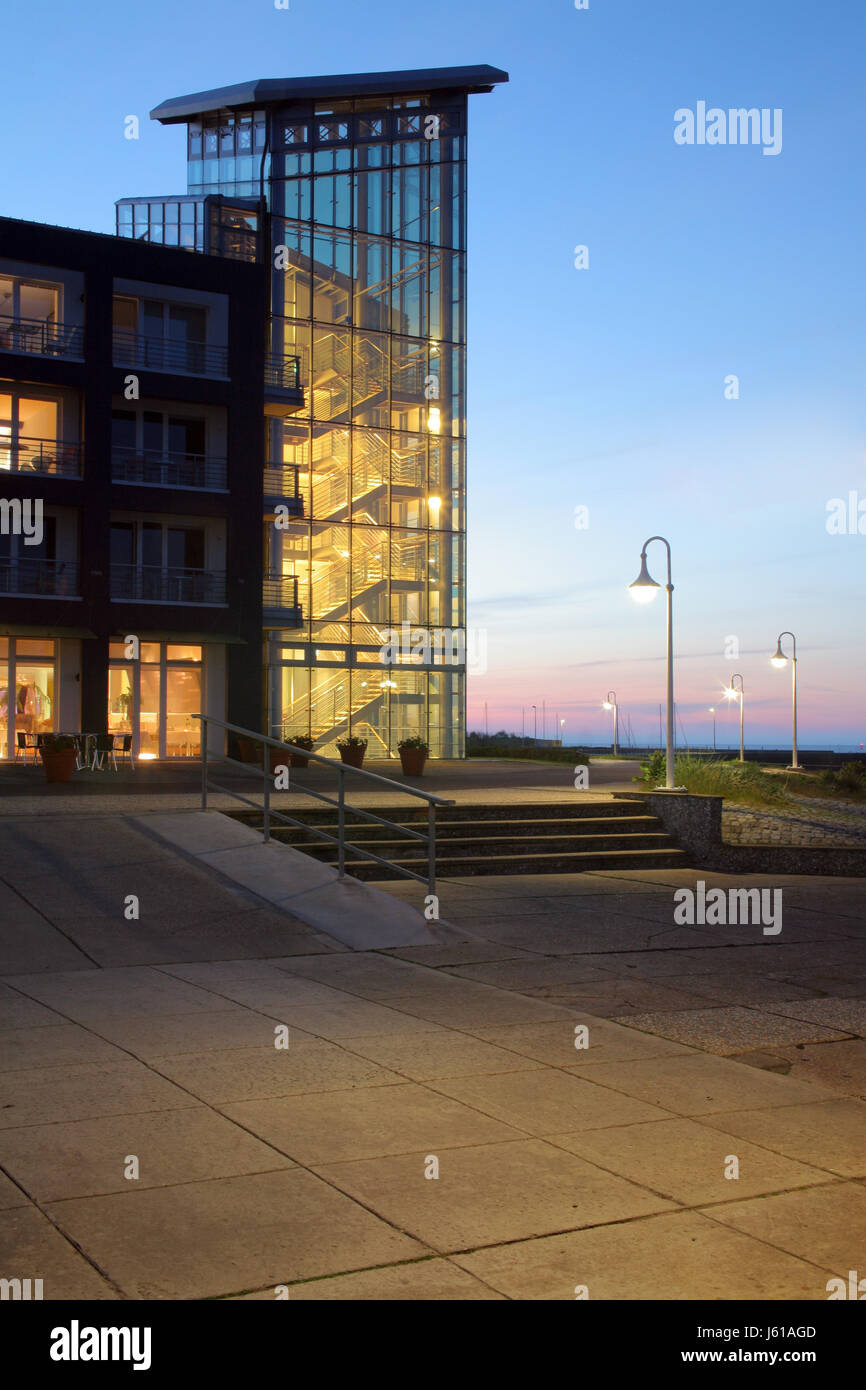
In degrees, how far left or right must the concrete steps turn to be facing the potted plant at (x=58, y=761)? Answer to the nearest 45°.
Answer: approximately 135° to its right

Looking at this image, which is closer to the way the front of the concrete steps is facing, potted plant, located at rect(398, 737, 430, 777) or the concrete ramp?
the concrete ramp

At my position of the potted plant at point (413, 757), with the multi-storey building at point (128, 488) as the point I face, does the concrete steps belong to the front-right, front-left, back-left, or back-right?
back-left

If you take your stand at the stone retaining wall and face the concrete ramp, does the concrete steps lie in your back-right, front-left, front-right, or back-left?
front-right

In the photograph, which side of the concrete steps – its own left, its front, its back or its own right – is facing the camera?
front

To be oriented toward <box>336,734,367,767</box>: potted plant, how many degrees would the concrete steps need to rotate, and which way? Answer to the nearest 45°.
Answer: approximately 180°

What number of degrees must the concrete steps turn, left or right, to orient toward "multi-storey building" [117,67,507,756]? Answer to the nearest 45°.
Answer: approximately 180°

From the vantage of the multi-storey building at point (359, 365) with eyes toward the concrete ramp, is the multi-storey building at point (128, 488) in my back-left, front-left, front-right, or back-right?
front-right

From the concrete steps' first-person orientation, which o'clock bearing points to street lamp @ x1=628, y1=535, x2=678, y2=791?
The street lamp is roughly at 7 o'clock from the concrete steps.
